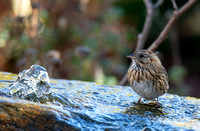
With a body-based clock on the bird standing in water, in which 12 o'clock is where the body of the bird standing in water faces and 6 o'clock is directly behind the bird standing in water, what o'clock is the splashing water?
The splashing water is roughly at 1 o'clock from the bird standing in water.

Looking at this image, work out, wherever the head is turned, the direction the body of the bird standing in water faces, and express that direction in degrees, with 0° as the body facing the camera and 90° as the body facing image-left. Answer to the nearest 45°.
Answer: approximately 45°
